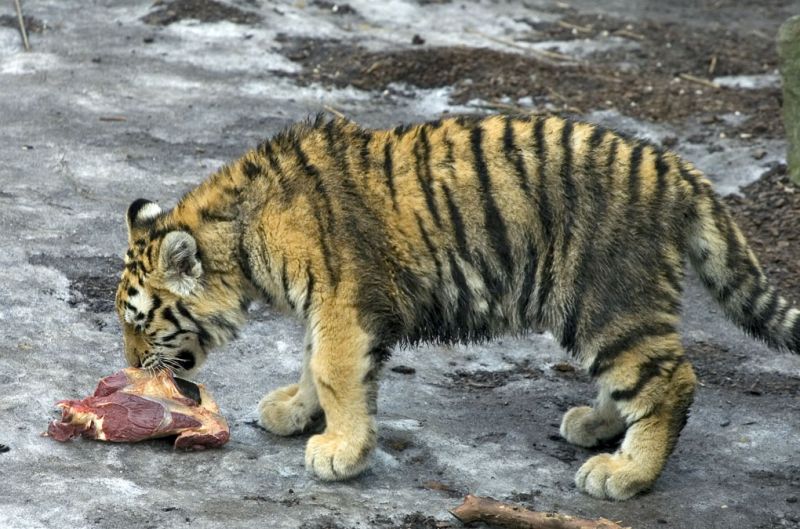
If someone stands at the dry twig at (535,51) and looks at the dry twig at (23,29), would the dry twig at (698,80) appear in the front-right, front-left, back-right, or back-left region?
back-left

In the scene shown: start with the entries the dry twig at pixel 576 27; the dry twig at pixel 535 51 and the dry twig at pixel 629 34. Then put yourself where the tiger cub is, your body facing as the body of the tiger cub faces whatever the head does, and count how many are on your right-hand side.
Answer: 3

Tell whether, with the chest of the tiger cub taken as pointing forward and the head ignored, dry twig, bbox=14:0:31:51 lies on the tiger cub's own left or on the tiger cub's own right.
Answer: on the tiger cub's own right

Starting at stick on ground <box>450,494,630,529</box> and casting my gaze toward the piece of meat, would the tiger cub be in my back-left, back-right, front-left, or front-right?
front-right

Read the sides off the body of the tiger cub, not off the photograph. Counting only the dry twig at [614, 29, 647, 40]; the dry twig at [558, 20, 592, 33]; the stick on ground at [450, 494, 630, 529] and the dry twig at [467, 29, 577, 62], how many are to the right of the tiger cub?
3

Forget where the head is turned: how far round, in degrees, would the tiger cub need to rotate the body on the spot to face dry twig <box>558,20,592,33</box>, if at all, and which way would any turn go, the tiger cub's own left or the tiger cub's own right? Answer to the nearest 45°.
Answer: approximately 90° to the tiger cub's own right

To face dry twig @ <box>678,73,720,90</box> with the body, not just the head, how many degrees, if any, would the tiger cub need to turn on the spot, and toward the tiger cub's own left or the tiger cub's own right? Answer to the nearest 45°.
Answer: approximately 90° to the tiger cub's own right

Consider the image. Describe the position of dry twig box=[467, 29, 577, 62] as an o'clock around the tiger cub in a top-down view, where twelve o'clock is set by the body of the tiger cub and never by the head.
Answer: The dry twig is roughly at 3 o'clock from the tiger cub.

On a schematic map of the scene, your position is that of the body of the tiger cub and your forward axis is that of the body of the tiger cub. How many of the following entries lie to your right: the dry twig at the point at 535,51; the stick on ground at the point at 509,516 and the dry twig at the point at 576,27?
2

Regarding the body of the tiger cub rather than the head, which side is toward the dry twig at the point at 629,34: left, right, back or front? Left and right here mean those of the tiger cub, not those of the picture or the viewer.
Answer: right

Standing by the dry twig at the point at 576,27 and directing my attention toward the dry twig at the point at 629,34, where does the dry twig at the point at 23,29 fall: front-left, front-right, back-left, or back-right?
back-right

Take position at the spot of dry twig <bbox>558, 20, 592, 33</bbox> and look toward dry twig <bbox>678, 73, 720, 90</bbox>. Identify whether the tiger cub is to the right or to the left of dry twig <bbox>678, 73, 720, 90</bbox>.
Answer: right

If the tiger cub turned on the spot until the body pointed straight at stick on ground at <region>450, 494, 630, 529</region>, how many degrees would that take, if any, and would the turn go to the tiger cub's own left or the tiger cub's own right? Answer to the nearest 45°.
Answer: approximately 90° to the tiger cub's own left

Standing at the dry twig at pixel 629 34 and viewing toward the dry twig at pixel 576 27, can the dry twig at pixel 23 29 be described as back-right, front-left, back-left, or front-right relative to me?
front-left

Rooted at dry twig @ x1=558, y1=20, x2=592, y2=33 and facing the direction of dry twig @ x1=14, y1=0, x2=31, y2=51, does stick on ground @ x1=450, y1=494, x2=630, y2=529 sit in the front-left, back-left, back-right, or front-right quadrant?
front-left

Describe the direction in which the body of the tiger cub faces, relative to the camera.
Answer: to the viewer's left
